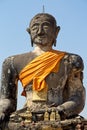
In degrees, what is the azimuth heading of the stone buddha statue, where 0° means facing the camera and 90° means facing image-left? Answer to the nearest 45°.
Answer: approximately 0°
